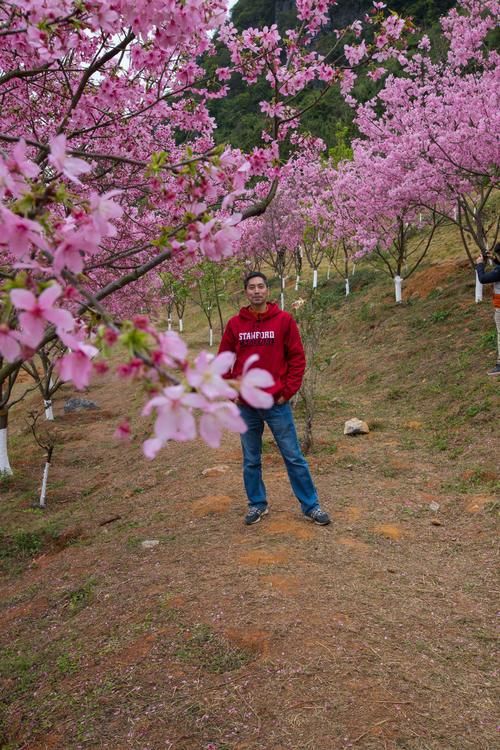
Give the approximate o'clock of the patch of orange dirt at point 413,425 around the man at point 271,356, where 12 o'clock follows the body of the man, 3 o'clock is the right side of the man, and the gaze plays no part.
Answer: The patch of orange dirt is roughly at 7 o'clock from the man.

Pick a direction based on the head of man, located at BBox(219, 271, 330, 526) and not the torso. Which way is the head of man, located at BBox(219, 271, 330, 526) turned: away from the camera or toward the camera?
toward the camera

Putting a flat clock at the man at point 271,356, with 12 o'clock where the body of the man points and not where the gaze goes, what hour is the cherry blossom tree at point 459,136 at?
The cherry blossom tree is roughly at 7 o'clock from the man.

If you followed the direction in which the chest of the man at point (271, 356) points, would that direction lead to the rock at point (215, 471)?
no

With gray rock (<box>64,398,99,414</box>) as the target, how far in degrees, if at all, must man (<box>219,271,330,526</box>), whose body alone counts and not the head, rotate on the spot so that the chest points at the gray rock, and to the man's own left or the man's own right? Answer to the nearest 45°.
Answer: approximately 135° to the man's own right

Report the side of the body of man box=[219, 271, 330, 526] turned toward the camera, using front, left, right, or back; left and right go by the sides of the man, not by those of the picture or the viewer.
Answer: front

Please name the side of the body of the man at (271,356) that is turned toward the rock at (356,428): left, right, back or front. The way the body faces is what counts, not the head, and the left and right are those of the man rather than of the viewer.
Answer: back

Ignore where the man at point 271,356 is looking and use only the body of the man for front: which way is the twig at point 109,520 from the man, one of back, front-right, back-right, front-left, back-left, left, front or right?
back-right

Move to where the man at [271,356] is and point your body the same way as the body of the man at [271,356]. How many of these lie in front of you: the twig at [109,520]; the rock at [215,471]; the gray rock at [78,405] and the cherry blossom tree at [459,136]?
0

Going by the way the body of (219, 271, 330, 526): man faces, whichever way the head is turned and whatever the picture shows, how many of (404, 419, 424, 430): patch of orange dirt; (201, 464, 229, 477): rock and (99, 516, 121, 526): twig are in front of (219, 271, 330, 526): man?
0
